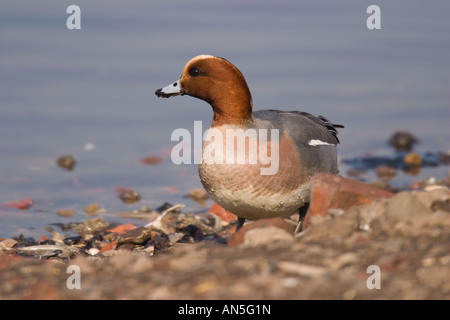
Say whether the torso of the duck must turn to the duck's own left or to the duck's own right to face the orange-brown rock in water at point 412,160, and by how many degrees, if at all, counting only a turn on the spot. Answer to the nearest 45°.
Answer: approximately 180°

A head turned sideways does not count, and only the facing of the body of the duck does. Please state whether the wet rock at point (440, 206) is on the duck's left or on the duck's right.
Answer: on the duck's left

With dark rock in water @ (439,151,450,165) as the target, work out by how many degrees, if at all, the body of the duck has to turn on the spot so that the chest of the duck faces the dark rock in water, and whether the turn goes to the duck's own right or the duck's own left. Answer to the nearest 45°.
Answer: approximately 180°

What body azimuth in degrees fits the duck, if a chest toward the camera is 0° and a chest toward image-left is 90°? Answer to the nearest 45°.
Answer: approximately 45°

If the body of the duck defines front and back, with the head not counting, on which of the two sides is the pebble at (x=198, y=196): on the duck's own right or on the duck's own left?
on the duck's own right
